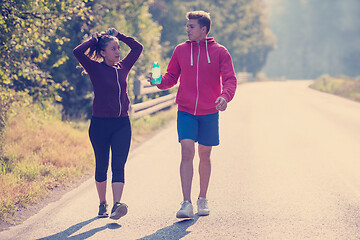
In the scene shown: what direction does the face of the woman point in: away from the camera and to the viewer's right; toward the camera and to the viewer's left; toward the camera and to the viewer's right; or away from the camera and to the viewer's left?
toward the camera and to the viewer's right

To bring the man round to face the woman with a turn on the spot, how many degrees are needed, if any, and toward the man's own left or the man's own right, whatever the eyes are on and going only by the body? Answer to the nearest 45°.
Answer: approximately 90° to the man's own right

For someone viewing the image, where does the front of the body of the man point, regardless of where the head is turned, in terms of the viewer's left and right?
facing the viewer
